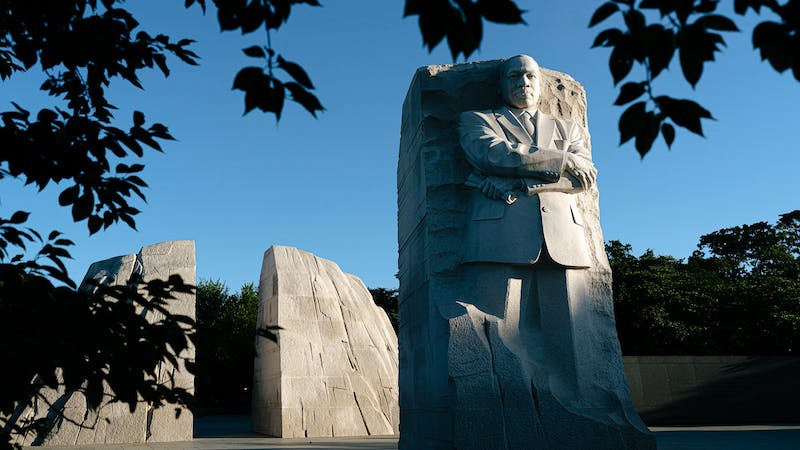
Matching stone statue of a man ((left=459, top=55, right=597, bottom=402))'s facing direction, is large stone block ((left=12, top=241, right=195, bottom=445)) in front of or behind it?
behind

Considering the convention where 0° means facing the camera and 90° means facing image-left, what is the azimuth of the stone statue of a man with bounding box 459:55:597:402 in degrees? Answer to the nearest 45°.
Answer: approximately 315°

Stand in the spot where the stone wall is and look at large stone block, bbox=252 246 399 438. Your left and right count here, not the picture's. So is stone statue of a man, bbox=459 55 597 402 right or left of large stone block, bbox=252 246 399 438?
left

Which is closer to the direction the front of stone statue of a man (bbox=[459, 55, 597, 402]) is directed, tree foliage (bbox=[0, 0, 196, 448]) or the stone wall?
the tree foliage

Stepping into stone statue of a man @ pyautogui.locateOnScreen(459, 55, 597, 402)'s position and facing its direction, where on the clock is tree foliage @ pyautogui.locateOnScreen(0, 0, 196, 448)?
The tree foliage is roughly at 2 o'clock from the stone statue of a man.

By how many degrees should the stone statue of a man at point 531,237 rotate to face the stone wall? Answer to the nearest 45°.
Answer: approximately 135° to its left

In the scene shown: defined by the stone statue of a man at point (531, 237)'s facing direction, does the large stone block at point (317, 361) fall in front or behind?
behind
